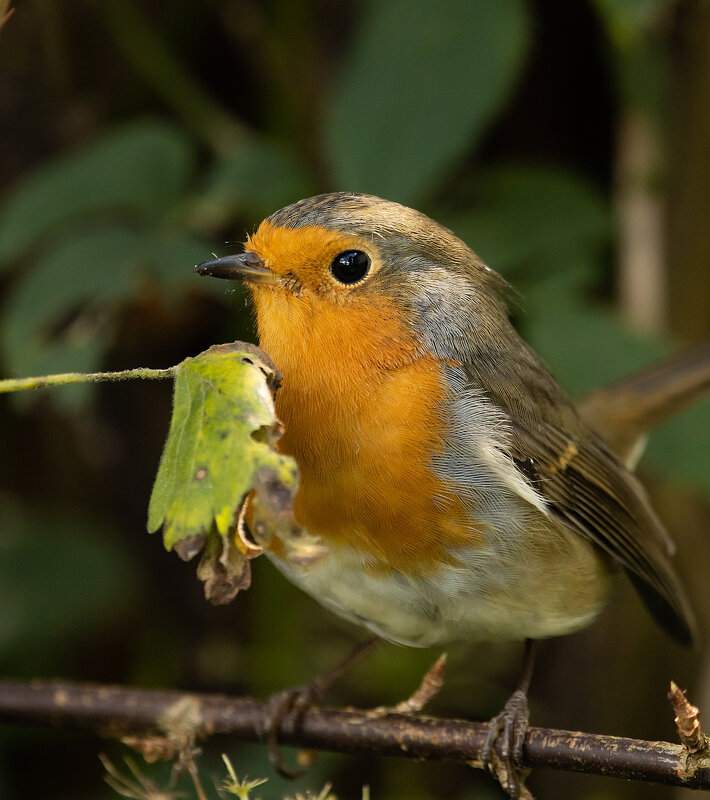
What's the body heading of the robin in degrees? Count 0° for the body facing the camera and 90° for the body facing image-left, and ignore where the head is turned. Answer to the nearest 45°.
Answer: approximately 45°
